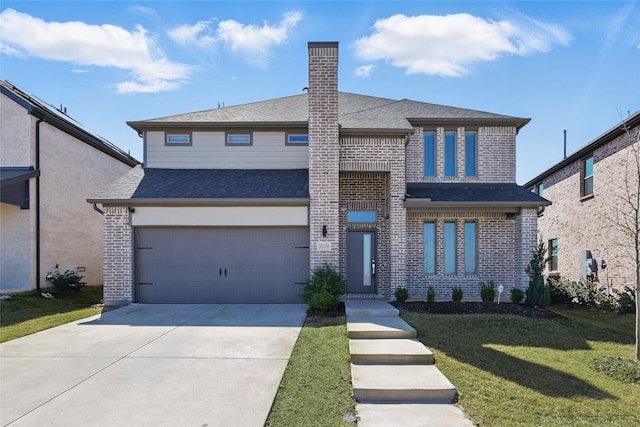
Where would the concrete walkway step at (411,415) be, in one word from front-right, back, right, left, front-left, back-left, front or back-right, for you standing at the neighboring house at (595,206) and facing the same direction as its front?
front-right

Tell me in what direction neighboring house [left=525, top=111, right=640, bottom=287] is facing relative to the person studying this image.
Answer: facing the viewer and to the right of the viewer

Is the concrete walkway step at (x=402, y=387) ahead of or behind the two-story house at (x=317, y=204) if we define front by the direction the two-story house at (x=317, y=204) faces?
ahead

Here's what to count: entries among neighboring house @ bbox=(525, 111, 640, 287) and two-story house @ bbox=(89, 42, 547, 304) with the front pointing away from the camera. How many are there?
0

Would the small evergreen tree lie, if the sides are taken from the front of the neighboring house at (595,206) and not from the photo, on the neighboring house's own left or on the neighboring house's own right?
on the neighboring house's own right

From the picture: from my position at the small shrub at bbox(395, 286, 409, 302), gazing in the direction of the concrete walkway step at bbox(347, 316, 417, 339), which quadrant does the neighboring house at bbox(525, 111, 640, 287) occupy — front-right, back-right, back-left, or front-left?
back-left

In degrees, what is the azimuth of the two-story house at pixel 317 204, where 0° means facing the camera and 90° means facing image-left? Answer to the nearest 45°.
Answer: approximately 0°

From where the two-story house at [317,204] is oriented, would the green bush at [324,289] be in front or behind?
in front

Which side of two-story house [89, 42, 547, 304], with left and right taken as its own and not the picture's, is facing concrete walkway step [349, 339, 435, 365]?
front
